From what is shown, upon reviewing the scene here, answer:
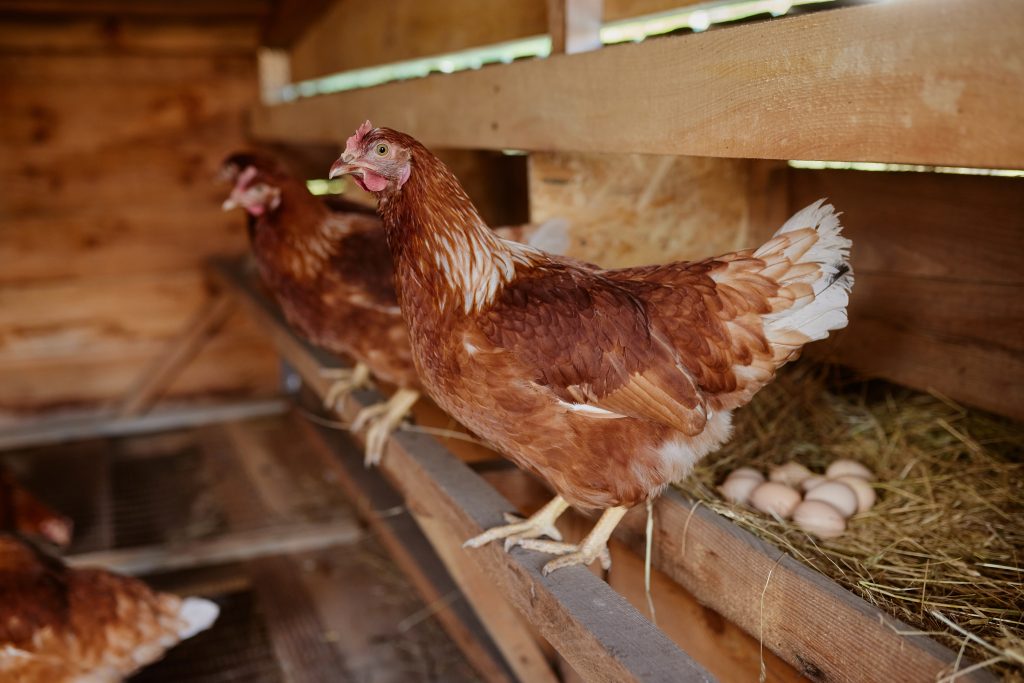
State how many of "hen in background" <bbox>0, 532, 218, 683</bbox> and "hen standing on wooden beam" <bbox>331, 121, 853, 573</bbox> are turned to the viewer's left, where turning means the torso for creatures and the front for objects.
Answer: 2

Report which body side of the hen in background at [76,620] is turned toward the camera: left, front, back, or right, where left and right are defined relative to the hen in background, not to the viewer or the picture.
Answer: left

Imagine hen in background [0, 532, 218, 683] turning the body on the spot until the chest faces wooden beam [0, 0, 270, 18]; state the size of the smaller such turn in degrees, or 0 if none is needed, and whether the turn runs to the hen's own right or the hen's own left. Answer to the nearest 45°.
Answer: approximately 90° to the hen's own right

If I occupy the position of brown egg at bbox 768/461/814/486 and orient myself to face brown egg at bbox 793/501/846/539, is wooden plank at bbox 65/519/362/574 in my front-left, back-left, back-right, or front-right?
back-right

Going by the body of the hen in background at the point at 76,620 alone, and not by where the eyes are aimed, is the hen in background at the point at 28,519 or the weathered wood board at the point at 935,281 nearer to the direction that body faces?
the hen in background

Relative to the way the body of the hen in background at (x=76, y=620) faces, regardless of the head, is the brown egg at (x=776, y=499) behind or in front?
behind

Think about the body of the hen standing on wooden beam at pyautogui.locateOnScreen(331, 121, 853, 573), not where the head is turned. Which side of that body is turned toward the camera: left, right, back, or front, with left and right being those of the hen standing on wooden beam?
left

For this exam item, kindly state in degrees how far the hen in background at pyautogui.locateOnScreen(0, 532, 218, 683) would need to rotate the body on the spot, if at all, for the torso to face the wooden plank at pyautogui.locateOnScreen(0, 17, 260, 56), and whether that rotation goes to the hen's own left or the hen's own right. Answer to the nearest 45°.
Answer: approximately 90° to the hen's own right

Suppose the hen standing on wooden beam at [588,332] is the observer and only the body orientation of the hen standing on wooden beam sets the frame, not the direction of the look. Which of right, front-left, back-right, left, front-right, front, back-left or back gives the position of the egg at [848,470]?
back-right
